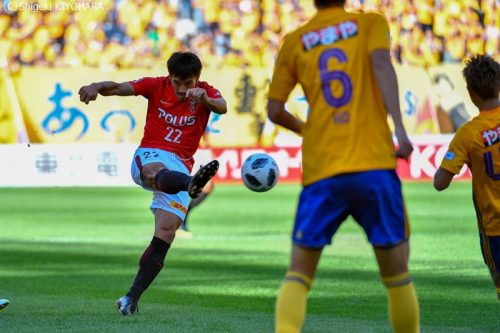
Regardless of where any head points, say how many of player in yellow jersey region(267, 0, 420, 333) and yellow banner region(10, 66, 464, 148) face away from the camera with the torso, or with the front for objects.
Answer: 1

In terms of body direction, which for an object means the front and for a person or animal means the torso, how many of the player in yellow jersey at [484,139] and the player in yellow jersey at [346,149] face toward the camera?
0

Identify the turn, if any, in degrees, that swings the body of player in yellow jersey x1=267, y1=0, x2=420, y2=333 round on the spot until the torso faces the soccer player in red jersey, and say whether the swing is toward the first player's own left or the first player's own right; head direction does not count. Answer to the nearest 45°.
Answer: approximately 45° to the first player's own left

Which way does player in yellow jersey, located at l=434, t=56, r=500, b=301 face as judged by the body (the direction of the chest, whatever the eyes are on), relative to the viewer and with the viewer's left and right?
facing away from the viewer and to the left of the viewer

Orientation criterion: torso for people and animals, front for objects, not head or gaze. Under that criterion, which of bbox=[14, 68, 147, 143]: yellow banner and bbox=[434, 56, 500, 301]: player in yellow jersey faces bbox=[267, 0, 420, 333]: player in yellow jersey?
the yellow banner

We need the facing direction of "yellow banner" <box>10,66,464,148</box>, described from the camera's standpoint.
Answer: facing the viewer

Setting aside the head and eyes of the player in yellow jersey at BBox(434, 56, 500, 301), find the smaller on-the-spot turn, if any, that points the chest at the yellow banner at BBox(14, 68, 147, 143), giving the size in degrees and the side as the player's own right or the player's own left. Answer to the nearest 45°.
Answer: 0° — they already face it

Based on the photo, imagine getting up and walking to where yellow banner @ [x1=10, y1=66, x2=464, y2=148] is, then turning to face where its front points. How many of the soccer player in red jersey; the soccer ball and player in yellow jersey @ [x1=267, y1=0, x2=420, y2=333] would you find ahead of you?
3

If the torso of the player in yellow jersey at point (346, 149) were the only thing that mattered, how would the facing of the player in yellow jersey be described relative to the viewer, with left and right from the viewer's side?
facing away from the viewer

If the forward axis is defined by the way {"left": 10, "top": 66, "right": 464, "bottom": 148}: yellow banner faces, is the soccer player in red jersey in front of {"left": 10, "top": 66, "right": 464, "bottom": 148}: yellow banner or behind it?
in front

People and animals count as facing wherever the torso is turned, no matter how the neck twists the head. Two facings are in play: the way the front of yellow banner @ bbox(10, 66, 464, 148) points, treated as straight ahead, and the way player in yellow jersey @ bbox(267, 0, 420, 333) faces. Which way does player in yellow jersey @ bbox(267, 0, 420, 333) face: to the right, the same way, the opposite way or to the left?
the opposite way

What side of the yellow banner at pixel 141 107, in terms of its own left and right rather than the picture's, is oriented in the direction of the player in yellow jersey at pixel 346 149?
front

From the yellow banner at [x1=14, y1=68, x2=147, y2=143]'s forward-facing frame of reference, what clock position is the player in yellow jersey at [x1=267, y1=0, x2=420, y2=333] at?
The player in yellow jersey is roughly at 12 o'clock from the yellow banner.

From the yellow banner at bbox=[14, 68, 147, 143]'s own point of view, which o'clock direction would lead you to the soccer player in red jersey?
The soccer player in red jersey is roughly at 12 o'clock from the yellow banner.

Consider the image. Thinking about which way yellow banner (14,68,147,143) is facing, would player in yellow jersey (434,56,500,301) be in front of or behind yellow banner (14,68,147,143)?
in front

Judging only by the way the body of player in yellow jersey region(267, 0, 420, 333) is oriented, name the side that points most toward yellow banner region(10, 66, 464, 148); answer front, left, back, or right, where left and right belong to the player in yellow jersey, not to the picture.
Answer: front
